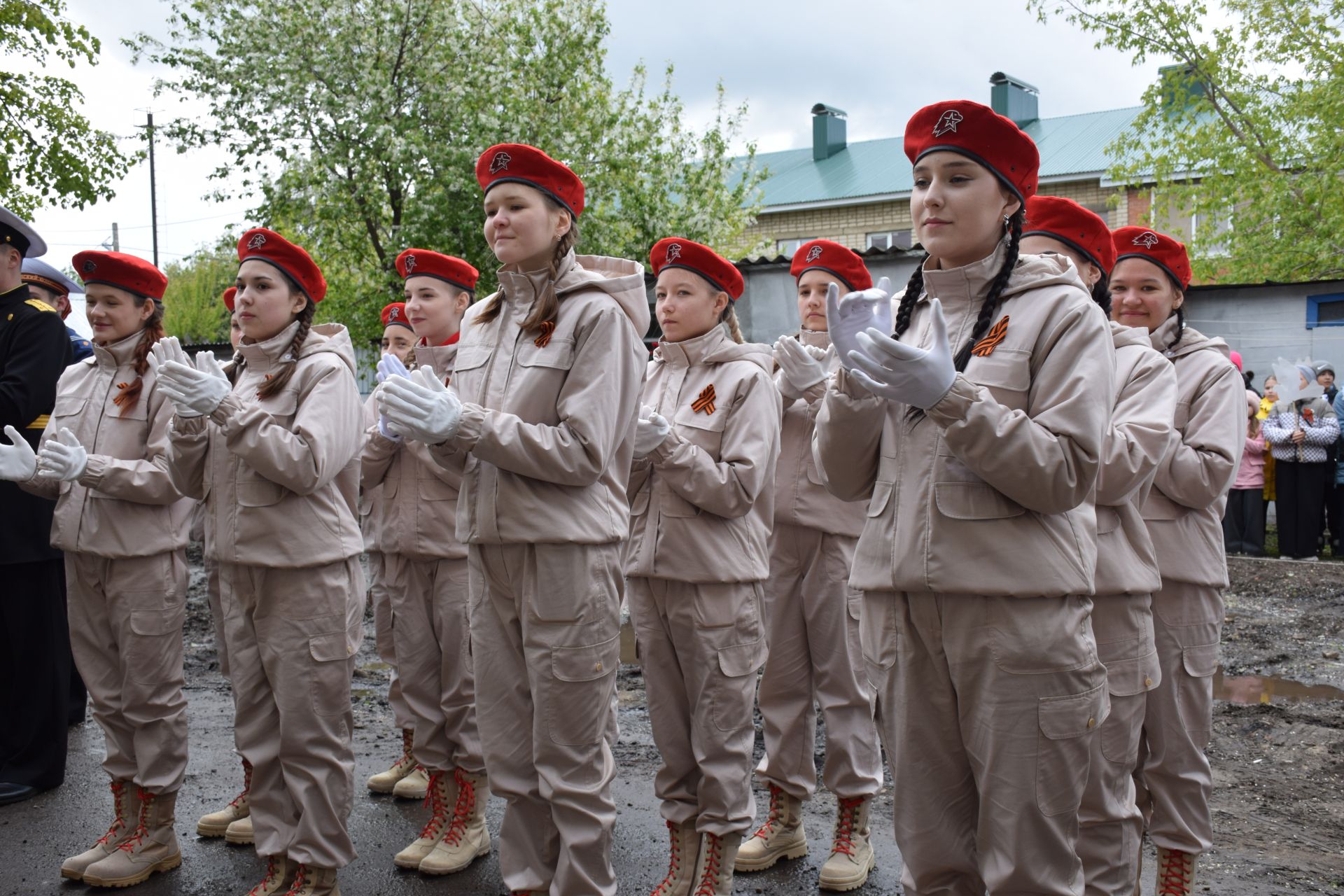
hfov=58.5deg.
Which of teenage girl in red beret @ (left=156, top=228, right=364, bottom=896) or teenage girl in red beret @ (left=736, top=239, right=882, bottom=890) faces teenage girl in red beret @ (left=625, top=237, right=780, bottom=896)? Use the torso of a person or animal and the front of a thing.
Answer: teenage girl in red beret @ (left=736, top=239, right=882, bottom=890)

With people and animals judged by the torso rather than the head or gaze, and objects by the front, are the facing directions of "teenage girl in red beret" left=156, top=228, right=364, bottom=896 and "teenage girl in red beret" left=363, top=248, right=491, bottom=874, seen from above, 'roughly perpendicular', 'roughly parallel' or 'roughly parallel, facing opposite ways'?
roughly parallel

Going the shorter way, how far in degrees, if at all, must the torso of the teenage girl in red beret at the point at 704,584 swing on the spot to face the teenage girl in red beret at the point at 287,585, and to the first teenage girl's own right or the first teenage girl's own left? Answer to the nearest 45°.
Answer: approximately 45° to the first teenage girl's own right

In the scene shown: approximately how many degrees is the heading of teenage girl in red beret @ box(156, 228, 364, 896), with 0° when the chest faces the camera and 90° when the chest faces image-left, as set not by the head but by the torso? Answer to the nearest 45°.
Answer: approximately 45°

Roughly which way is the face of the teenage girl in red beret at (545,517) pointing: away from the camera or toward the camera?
toward the camera

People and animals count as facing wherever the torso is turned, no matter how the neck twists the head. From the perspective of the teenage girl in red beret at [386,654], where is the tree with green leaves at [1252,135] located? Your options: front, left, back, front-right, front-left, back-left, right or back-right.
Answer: back

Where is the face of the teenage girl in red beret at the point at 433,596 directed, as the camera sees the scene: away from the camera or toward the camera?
toward the camera

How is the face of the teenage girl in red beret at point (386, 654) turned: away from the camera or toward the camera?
toward the camera

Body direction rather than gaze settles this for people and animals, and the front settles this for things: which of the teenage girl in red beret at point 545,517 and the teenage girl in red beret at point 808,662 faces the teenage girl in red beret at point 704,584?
the teenage girl in red beret at point 808,662

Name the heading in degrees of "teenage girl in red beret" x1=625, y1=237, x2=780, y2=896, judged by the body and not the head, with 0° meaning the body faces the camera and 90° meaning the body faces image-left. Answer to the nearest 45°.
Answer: approximately 45°

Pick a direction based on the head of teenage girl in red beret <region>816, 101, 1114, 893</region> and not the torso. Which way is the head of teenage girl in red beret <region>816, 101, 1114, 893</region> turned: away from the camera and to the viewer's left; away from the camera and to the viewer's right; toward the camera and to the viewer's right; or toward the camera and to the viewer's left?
toward the camera and to the viewer's left

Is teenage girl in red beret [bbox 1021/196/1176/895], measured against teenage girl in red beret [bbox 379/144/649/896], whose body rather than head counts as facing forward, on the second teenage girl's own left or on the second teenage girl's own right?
on the second teenage girl's own left

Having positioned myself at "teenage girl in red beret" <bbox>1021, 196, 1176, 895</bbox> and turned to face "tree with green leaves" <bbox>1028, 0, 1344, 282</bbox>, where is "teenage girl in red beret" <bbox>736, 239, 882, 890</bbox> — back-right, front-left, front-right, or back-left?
front-left

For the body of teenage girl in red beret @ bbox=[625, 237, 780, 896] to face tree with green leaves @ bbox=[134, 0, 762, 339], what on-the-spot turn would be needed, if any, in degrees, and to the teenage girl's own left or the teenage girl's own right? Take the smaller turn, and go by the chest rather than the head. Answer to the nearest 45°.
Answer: approximately 135° to the teenage girl's own right

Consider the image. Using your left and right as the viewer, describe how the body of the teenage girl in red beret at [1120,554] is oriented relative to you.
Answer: facing the viewer and to the left of the viewer

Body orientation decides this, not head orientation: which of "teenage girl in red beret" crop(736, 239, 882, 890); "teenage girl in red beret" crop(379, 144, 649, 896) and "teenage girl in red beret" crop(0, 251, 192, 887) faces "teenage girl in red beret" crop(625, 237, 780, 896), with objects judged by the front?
"teenage girl in red beret" crop(736, 239, 882, 890)

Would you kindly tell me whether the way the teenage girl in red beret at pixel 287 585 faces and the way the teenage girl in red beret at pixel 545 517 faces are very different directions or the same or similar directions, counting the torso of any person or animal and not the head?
same or similar directions

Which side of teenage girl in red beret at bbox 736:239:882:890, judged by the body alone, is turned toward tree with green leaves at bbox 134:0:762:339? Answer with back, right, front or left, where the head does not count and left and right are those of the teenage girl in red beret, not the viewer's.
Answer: right

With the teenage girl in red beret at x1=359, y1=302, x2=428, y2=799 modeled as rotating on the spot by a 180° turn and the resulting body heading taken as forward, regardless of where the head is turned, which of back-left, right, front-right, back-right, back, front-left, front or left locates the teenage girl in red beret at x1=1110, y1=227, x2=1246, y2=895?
right

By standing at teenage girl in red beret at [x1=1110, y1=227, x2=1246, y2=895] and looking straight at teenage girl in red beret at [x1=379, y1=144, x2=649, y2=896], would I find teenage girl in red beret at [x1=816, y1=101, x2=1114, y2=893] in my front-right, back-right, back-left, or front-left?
front-left

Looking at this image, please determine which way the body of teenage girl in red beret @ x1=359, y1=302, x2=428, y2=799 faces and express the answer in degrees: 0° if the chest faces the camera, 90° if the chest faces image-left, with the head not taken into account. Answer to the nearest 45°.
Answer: approximately 45°
